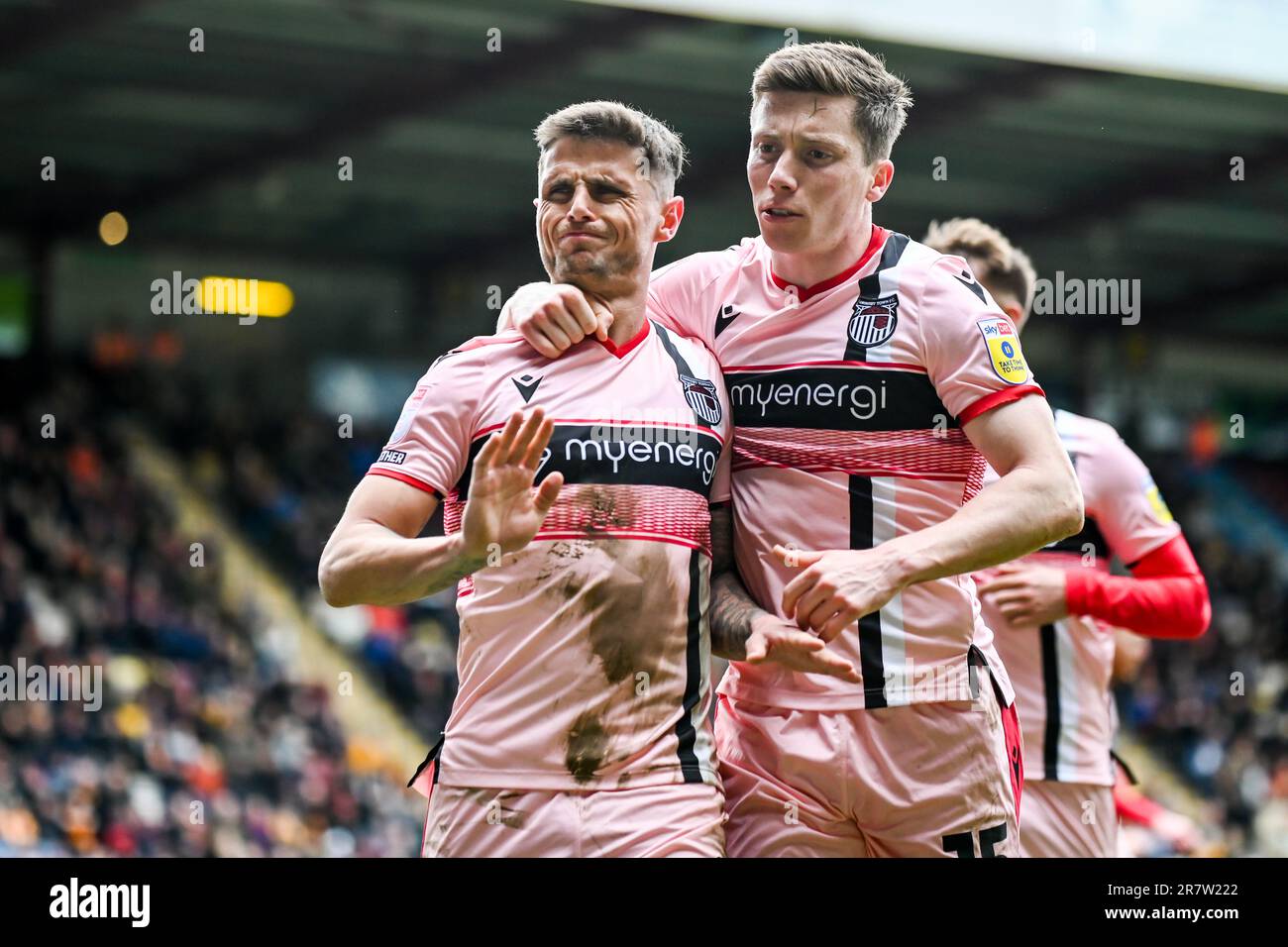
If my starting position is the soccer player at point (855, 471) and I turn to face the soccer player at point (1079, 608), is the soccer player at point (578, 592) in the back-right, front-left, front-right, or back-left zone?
back-left

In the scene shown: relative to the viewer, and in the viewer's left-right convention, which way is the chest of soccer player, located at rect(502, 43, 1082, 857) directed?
facing the viewer and to the left of the viewer

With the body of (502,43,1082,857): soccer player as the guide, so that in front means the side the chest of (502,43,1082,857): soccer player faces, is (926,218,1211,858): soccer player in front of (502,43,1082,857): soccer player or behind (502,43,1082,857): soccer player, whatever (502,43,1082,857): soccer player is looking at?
behind

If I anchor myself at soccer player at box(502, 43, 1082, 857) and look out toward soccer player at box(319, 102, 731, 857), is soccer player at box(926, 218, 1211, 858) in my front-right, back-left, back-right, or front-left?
back-right

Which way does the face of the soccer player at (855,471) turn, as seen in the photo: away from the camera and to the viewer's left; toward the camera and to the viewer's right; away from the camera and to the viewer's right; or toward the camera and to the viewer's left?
toward the camera and to the viewer's left
